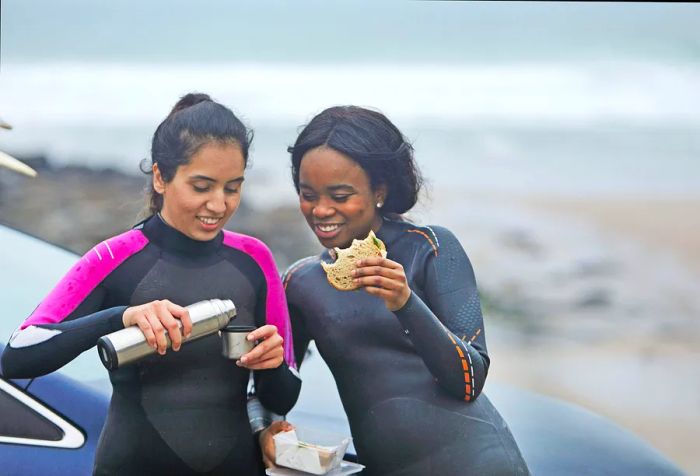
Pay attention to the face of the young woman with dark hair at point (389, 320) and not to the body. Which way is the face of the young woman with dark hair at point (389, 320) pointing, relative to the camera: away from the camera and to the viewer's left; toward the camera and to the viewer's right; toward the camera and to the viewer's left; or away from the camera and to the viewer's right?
toward the camera and to the viewer's left

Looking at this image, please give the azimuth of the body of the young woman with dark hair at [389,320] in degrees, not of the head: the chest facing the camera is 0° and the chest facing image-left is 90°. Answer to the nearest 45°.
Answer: approximately 45°

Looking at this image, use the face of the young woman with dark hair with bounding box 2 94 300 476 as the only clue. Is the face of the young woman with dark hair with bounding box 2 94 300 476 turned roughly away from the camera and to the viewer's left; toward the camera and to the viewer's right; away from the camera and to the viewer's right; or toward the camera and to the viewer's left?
toward the camera and to the viewer's right

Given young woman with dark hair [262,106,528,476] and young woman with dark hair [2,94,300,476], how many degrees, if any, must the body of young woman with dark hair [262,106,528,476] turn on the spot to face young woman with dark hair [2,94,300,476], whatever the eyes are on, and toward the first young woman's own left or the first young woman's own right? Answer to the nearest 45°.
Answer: approximately 45° to the first young woman's own right
